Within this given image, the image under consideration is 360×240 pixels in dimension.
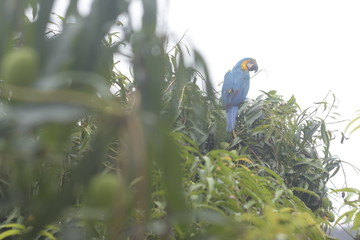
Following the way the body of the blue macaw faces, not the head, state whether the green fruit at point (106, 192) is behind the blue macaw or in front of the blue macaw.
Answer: behind

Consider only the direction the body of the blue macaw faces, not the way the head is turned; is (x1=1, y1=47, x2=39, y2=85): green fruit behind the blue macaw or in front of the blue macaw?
behind

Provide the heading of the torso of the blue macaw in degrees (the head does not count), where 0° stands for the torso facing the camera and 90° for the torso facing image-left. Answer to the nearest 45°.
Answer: approximately 225°
